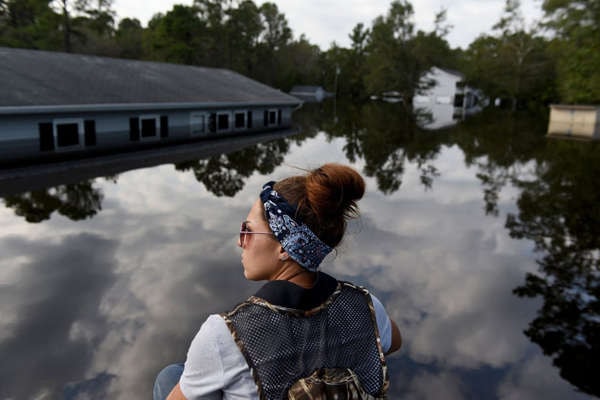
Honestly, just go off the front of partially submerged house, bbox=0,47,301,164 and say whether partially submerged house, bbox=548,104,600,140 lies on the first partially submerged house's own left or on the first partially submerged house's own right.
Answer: on the first partially submerged house's own left

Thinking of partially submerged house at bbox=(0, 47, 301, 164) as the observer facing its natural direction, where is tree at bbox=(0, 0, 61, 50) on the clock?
The tree is roughly at 7 o'clock from the partially submerged house.

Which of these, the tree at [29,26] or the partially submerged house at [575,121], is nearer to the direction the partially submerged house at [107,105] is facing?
the partially submerged house

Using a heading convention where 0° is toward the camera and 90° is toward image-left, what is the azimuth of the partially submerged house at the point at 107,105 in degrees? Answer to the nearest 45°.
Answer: approximately 315°
